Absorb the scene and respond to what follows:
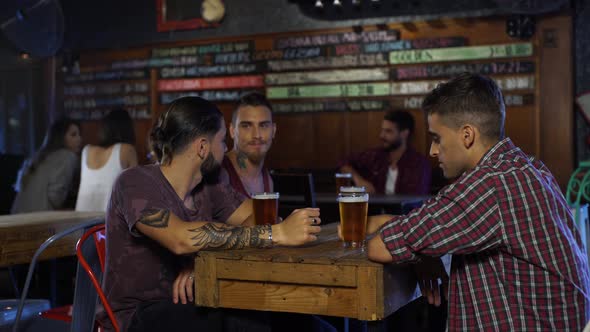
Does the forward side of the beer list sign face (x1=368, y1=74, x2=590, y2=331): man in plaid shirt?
yes

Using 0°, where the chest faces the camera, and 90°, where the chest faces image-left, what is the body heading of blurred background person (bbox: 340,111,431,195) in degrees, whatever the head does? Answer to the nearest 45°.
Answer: approximately 45°

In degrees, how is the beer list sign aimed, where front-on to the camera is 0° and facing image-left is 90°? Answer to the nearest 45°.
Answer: approximately 0°

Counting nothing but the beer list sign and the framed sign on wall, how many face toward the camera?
2

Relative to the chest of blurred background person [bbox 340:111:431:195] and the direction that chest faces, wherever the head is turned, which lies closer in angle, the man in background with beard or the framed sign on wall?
the man in background with beard

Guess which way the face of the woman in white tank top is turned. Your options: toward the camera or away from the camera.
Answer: away from the camera

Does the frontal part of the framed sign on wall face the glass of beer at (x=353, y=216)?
yes

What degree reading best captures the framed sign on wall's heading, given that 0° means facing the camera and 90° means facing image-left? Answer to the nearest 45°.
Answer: approximately 0°

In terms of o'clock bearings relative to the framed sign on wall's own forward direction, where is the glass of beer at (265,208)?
The glass of beer is roughly at 12 o'clock from the framed sign on wall.

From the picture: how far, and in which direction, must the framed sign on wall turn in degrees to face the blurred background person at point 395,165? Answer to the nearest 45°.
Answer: approximately 45° to its left
